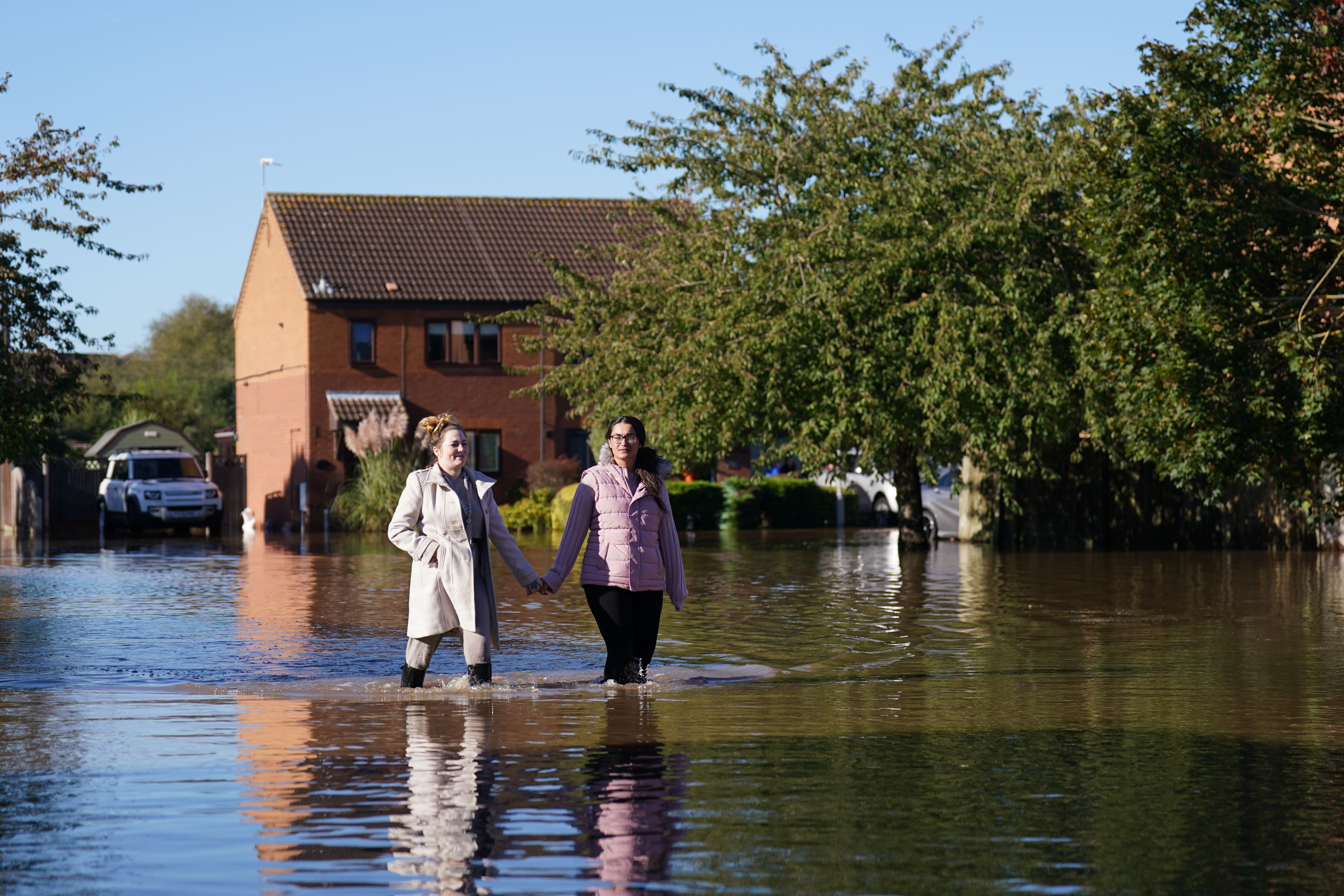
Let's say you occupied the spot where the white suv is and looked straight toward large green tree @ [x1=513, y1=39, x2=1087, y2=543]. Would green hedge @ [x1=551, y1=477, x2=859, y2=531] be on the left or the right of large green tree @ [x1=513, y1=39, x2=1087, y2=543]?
left

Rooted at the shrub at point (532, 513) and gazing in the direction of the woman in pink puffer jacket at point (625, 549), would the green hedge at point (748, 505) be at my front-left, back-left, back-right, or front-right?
front-left

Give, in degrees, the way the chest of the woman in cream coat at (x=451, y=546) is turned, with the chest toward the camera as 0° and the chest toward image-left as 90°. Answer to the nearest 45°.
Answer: approximately 315°

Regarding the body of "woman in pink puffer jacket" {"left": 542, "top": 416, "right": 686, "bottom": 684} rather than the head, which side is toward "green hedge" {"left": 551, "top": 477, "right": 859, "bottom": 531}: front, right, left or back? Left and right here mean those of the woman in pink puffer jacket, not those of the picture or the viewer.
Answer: back

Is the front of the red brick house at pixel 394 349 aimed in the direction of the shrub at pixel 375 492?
yes

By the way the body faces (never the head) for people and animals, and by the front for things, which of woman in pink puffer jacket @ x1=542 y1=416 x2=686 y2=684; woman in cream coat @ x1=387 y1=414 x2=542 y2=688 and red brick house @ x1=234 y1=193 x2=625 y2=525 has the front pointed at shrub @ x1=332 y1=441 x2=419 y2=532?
the red brick house

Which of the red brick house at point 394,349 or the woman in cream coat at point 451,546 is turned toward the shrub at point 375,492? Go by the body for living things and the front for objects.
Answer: the red brick house

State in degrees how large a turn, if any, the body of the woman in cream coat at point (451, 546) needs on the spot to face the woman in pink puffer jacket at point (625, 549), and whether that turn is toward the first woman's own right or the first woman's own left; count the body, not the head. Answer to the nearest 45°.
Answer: approximately 45° to the first woman's own left

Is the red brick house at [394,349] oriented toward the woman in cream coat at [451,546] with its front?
yes

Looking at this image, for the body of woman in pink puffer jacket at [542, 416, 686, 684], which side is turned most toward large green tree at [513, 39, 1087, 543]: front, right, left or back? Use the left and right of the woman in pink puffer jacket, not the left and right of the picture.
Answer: back

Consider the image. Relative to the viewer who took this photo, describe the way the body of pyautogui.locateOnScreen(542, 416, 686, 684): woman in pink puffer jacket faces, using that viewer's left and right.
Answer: facing the viewer

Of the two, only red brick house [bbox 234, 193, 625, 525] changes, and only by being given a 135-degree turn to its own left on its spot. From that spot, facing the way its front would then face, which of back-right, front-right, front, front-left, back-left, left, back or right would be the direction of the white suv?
back

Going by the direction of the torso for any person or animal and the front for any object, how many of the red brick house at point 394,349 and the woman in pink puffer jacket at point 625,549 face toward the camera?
2
